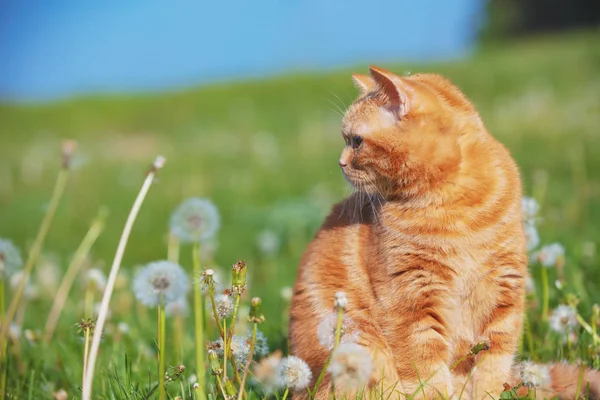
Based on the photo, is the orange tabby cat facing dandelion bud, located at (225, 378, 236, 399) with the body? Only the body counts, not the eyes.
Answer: no

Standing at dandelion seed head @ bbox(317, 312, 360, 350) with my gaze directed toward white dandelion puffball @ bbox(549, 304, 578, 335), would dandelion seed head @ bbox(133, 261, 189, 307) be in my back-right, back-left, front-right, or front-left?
back-left

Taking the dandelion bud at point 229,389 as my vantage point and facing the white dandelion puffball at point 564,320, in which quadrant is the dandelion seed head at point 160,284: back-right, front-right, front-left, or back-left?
back-left

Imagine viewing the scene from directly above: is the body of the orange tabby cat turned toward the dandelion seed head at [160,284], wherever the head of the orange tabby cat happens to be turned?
no

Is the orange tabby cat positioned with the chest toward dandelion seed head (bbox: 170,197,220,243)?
no

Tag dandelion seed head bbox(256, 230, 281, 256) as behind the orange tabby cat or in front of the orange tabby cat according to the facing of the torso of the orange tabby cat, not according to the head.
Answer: behind

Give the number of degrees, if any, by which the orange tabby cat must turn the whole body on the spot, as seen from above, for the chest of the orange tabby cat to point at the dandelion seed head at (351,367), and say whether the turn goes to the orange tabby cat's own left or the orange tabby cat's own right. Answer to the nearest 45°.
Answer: approximately 45° to the orange tabby cat's own right

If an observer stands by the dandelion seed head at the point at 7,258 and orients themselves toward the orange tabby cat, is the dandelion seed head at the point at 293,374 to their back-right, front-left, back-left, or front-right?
front-right

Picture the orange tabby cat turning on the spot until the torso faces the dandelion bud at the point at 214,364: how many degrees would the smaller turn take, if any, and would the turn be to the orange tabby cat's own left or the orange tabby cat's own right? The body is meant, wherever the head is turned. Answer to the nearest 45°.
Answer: approximately 90° to the orange tabby cat's own right

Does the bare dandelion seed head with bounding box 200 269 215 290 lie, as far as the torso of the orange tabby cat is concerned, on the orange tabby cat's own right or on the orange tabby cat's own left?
on the orange tabby cat's own right
